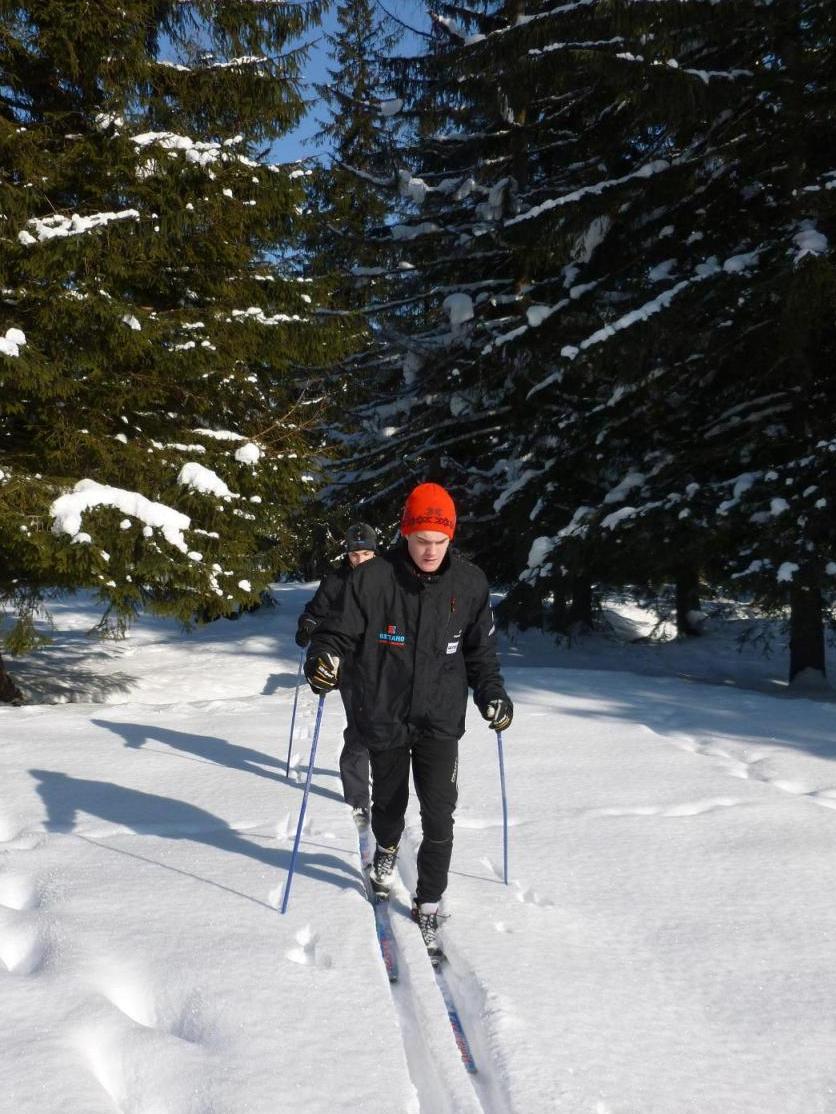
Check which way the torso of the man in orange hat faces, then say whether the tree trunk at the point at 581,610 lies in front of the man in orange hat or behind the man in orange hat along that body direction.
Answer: behind

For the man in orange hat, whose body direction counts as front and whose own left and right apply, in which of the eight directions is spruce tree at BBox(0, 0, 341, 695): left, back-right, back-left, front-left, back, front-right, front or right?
back-right

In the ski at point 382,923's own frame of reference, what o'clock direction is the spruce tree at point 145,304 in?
The spruce tree is roughly at 5 o'clock from the ski.

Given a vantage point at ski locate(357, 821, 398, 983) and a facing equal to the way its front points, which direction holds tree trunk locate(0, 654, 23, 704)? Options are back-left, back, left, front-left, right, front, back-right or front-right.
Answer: back-right

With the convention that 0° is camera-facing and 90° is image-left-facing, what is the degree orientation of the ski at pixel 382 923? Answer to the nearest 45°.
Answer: approximately 0°

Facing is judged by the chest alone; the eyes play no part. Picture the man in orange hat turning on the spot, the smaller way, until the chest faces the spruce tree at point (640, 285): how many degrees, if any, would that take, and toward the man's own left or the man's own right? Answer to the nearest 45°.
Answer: approximately 180°
